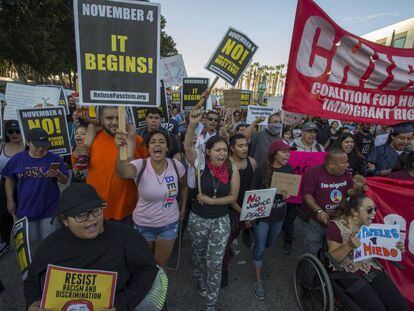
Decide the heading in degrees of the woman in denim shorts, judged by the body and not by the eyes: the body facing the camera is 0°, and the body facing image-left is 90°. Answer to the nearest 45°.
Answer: approximately 0°

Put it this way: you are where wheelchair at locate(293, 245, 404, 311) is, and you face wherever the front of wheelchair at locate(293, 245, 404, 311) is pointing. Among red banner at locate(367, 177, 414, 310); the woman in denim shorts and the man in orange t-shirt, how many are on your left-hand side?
1

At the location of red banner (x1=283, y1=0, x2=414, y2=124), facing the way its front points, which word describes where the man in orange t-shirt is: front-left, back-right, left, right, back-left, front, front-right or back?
front-right

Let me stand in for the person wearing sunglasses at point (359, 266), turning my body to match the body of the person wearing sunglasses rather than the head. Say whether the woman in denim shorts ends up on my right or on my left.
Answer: on my right

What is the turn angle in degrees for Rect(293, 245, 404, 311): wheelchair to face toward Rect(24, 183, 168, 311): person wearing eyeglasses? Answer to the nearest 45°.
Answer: approximately 90° to its right

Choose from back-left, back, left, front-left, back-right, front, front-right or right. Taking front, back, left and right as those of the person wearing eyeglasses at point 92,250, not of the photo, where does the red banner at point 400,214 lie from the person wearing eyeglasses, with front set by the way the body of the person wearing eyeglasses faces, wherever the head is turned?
left

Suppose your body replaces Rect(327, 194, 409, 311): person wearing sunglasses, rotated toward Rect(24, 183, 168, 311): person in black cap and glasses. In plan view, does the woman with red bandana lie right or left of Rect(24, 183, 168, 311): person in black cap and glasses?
right

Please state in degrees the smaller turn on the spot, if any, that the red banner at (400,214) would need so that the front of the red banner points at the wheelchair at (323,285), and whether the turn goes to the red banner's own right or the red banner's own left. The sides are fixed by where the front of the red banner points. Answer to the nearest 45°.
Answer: approximately 45° to the red banner's own right

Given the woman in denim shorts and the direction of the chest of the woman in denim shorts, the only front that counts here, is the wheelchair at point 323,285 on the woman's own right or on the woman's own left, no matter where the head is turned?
on the woman's own left
